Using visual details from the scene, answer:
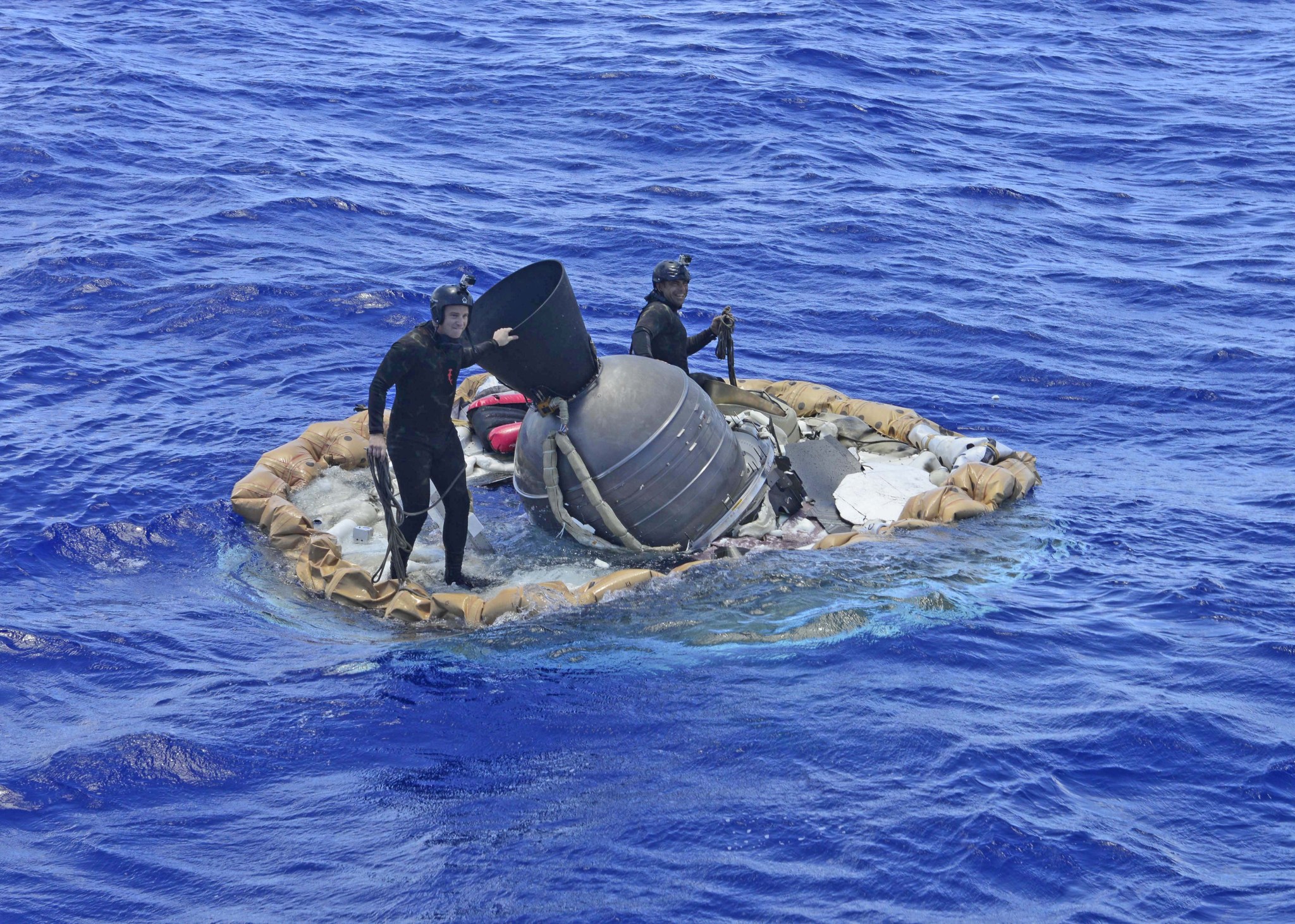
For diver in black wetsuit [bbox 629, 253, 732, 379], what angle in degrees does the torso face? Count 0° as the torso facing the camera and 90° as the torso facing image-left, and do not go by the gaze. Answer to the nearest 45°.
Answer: approximately 315°

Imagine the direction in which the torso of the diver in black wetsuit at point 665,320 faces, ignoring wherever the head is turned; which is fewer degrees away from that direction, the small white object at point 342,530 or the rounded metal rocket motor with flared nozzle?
the rounded metal rocket motor with flared nozzle

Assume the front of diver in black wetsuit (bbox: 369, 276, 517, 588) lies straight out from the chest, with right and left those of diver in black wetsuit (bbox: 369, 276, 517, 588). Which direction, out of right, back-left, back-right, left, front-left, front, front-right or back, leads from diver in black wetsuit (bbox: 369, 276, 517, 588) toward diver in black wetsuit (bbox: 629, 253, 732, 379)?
left

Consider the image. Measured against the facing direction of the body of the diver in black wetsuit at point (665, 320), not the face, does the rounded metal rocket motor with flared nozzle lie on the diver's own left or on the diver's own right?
on the diver's own right

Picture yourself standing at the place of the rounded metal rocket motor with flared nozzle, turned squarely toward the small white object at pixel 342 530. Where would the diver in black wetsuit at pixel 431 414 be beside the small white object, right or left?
left

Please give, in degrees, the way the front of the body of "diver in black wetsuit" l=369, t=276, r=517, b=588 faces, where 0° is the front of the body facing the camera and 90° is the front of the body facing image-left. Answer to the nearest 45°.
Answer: approximately 315°

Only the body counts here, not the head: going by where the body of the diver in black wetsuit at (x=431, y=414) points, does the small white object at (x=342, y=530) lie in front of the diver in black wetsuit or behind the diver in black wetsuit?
behind

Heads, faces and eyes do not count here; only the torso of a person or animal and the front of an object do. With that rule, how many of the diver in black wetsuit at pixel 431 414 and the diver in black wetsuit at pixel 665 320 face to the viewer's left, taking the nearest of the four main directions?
0
